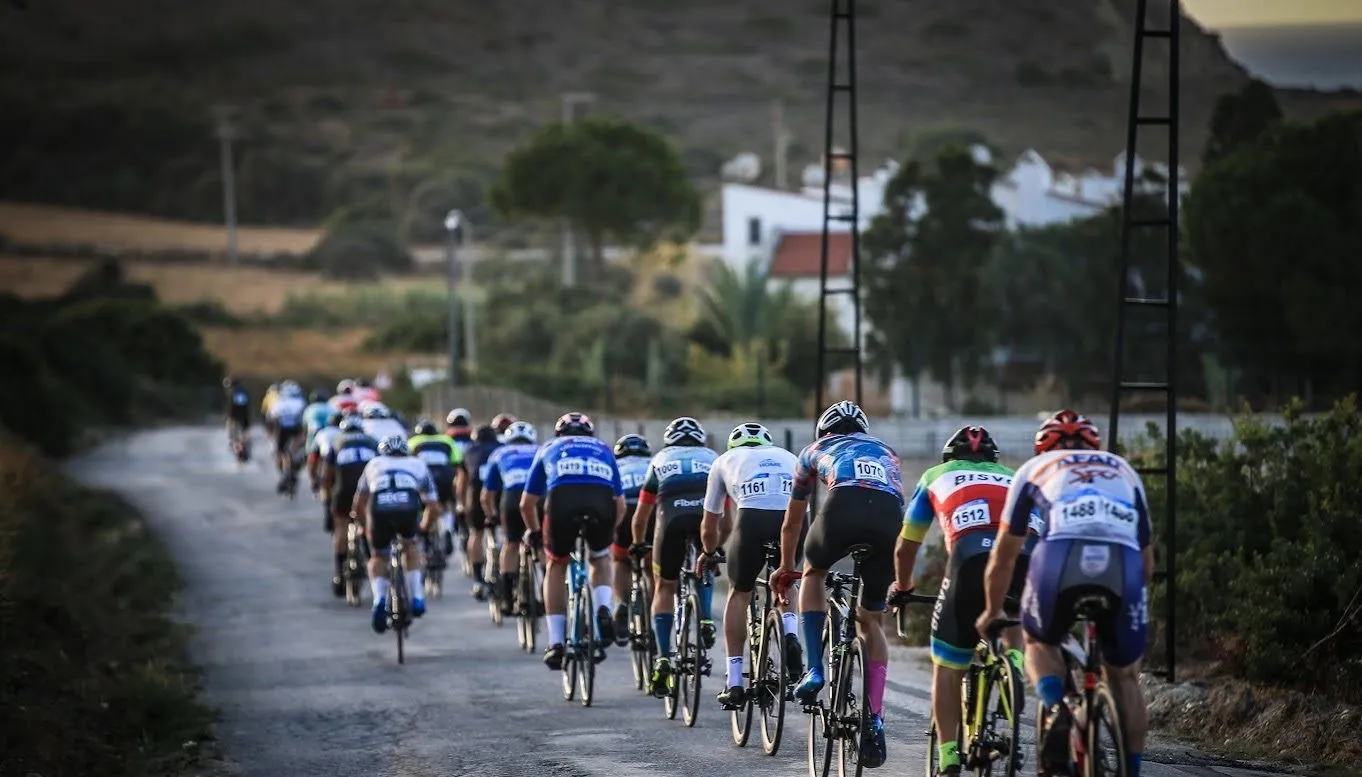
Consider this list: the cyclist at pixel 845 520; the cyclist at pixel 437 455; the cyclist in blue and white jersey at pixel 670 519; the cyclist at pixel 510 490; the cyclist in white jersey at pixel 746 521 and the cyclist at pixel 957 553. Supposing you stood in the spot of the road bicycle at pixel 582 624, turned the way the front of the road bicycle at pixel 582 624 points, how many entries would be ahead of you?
2

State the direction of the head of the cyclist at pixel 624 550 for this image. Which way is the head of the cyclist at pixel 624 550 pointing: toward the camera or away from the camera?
away from the camera

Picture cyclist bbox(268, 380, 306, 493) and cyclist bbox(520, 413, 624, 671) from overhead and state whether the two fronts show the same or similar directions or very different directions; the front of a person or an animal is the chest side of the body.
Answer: same or similar directions

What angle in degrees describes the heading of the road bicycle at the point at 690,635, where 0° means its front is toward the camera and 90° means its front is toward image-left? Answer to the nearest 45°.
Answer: approximately 180°

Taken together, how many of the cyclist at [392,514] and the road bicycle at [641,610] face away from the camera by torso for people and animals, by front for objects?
2

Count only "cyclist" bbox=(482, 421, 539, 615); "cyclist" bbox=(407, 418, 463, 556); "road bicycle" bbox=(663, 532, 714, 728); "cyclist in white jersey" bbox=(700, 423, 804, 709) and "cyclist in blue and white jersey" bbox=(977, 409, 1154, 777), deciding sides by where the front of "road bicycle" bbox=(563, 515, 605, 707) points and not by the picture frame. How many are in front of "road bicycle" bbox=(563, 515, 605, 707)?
2

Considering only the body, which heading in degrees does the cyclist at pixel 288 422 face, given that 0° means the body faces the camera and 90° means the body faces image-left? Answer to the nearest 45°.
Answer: approximately 180°

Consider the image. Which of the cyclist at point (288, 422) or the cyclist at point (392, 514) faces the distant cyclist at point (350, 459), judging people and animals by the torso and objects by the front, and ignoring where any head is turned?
the cyclist at point (392, 514)

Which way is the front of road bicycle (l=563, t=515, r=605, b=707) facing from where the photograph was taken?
facing away from the viewer

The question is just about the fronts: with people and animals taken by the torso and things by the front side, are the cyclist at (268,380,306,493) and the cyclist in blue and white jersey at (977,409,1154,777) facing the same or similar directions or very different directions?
same or similar directions

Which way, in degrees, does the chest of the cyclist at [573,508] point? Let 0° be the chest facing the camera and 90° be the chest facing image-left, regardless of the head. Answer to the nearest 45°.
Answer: approximately 180°

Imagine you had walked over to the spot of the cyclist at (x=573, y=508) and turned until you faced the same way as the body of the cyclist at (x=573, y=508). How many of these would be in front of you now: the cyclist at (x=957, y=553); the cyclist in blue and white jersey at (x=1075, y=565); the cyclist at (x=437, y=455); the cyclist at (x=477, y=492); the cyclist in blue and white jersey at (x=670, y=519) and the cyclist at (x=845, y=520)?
2

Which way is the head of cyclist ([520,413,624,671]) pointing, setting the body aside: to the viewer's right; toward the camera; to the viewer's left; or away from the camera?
away from the camera

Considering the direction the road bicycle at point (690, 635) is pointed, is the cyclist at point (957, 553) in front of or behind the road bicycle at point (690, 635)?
behind

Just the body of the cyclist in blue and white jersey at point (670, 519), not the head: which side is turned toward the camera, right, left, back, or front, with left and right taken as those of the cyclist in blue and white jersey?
back

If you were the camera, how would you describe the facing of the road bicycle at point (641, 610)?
facing away from the viewer

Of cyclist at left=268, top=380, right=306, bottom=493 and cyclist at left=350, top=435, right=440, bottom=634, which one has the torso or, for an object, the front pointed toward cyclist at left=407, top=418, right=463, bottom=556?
cyclist at left=350, top=435, right=440, bottom=634
